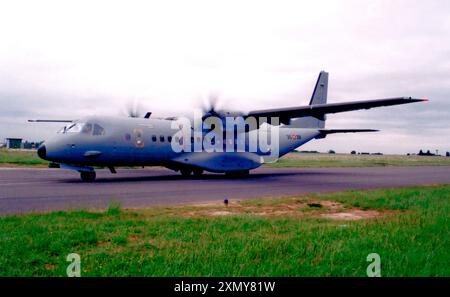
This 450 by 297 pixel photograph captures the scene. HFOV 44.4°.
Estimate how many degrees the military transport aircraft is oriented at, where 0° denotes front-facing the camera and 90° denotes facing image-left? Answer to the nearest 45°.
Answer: approximately 45°
